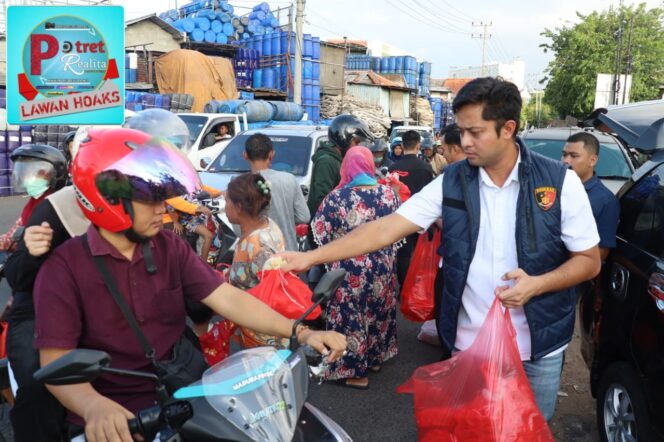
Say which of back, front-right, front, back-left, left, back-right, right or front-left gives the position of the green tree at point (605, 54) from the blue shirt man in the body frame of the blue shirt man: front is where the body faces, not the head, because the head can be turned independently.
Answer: back-right

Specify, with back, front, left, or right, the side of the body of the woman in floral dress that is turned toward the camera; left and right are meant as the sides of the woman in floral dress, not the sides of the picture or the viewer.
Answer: back

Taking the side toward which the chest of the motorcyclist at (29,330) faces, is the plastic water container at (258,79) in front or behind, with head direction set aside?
behind

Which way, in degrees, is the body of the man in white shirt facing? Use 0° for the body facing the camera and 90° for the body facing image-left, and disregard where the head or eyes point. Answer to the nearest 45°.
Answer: approximately 45°

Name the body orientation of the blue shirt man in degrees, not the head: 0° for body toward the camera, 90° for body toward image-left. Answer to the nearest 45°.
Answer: approximately 45°

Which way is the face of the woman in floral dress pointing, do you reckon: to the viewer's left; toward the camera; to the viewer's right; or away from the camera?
away from the camera

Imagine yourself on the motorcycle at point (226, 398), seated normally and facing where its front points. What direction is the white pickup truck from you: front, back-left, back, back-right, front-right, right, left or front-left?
back-left

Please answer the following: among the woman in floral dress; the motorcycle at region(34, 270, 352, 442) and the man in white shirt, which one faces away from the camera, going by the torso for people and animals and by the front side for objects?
the woman in floral dress

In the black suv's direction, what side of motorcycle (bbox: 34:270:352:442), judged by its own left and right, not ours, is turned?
left

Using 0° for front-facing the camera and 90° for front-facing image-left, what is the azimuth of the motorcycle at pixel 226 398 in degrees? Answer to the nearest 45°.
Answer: approximately 315°

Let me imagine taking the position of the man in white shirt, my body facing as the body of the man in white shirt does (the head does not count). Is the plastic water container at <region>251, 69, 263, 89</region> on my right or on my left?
on my right

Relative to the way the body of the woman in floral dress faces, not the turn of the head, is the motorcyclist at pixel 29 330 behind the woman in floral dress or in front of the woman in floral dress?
behind
